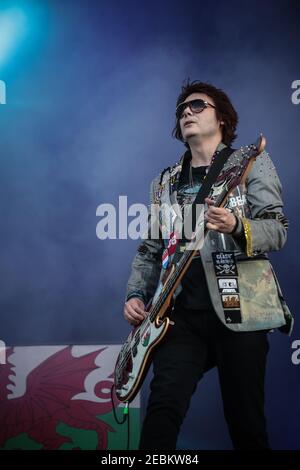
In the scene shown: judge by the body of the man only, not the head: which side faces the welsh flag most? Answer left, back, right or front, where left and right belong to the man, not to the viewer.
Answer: right

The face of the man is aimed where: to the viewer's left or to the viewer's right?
to the viewer's left

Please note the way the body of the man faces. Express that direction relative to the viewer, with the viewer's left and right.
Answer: facing the viewer and to the left of the viewer
